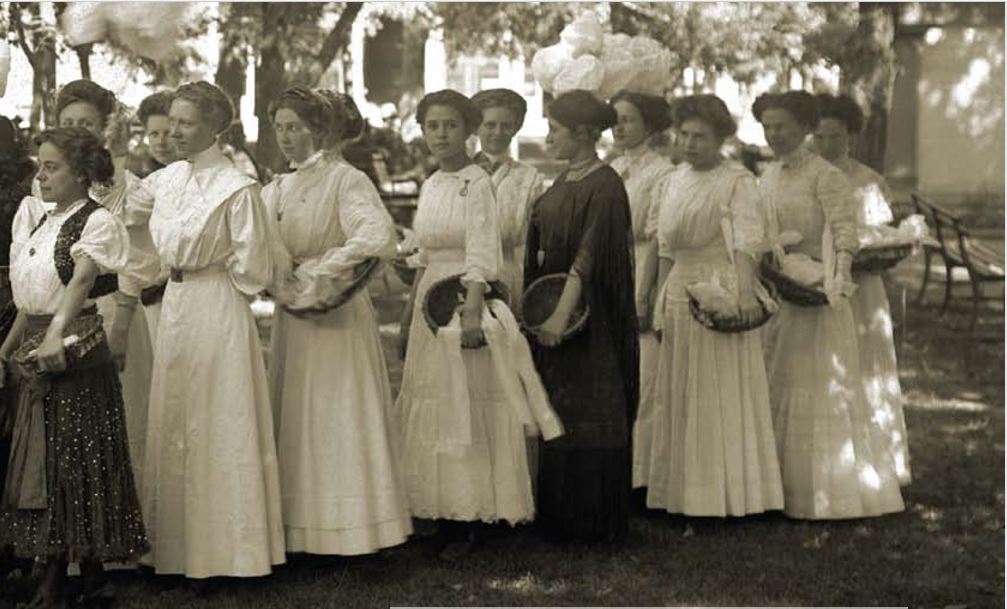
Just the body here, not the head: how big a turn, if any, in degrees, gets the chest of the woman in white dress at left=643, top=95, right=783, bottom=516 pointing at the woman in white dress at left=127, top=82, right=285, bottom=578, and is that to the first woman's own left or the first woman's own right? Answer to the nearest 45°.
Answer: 0° — they already face them

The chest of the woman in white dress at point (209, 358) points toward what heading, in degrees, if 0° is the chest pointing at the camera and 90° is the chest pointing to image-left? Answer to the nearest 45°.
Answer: approximately 45°

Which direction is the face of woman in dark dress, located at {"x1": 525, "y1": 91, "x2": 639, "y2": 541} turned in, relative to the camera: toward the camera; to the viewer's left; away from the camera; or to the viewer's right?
to the viewer's left

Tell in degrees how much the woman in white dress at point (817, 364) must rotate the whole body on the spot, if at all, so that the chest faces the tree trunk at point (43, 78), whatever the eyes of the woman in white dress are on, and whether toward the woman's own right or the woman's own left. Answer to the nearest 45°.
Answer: approximately 45° to the woman's own right

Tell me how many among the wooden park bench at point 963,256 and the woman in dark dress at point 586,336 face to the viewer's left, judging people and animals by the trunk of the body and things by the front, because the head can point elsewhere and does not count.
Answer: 1
